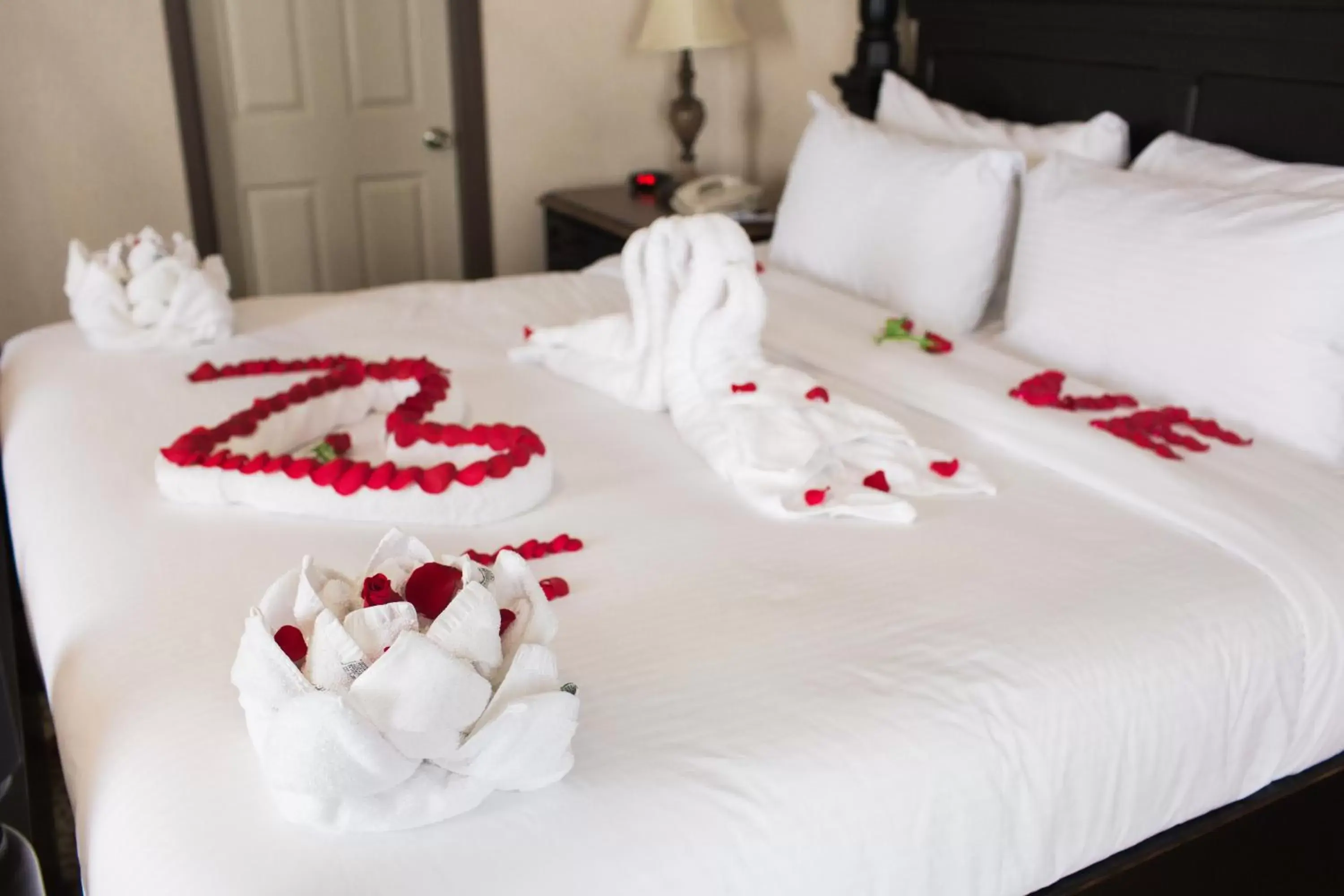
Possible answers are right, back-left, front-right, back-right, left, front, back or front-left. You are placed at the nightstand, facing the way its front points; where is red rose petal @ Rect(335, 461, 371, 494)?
front-left

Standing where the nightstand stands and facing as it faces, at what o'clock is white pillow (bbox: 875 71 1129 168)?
The white pillow is roughly at 9 o'clock from the nightstand.

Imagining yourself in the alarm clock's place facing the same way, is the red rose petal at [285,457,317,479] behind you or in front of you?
in front

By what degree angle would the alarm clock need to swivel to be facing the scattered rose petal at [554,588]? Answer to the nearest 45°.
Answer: approximately 45° to its left

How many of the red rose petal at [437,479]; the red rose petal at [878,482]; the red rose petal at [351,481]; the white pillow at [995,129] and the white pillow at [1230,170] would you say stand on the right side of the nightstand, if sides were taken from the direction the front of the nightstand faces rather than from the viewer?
0

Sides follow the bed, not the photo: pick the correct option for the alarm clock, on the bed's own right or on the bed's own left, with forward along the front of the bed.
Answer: on the bed's own right

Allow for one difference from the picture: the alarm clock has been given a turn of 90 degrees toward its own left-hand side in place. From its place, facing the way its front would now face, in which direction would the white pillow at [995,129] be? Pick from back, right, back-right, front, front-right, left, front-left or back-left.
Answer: front

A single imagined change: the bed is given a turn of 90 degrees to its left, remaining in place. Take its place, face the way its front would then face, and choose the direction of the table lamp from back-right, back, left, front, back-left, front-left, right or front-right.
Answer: back-left

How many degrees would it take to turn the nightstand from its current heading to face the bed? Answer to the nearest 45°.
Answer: approximately 45° to its left

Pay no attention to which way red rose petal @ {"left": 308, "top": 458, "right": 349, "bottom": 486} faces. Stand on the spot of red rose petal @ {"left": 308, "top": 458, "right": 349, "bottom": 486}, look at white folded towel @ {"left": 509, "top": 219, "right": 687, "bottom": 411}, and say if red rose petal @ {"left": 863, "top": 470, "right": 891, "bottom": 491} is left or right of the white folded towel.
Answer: right

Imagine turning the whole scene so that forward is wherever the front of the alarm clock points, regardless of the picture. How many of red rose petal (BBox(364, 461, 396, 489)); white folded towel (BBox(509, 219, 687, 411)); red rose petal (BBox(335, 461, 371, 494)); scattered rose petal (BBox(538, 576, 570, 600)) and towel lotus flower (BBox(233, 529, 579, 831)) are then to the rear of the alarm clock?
0

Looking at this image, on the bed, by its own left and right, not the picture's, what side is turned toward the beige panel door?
right

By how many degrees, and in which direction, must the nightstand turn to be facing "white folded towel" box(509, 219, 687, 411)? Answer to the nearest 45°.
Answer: approximately 45° to its left

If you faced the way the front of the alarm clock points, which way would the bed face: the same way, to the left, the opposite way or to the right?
the same way

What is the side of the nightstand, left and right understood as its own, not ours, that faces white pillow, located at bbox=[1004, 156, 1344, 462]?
left

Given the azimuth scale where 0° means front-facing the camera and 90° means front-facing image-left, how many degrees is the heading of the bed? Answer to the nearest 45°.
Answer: approximately 45°

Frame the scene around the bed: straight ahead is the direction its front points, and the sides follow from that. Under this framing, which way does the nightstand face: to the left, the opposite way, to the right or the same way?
the same way

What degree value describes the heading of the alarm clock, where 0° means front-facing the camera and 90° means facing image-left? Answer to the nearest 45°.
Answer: approximately 45°

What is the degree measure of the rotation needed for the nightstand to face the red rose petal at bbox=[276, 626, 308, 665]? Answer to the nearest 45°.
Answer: approximately 45° to its left
